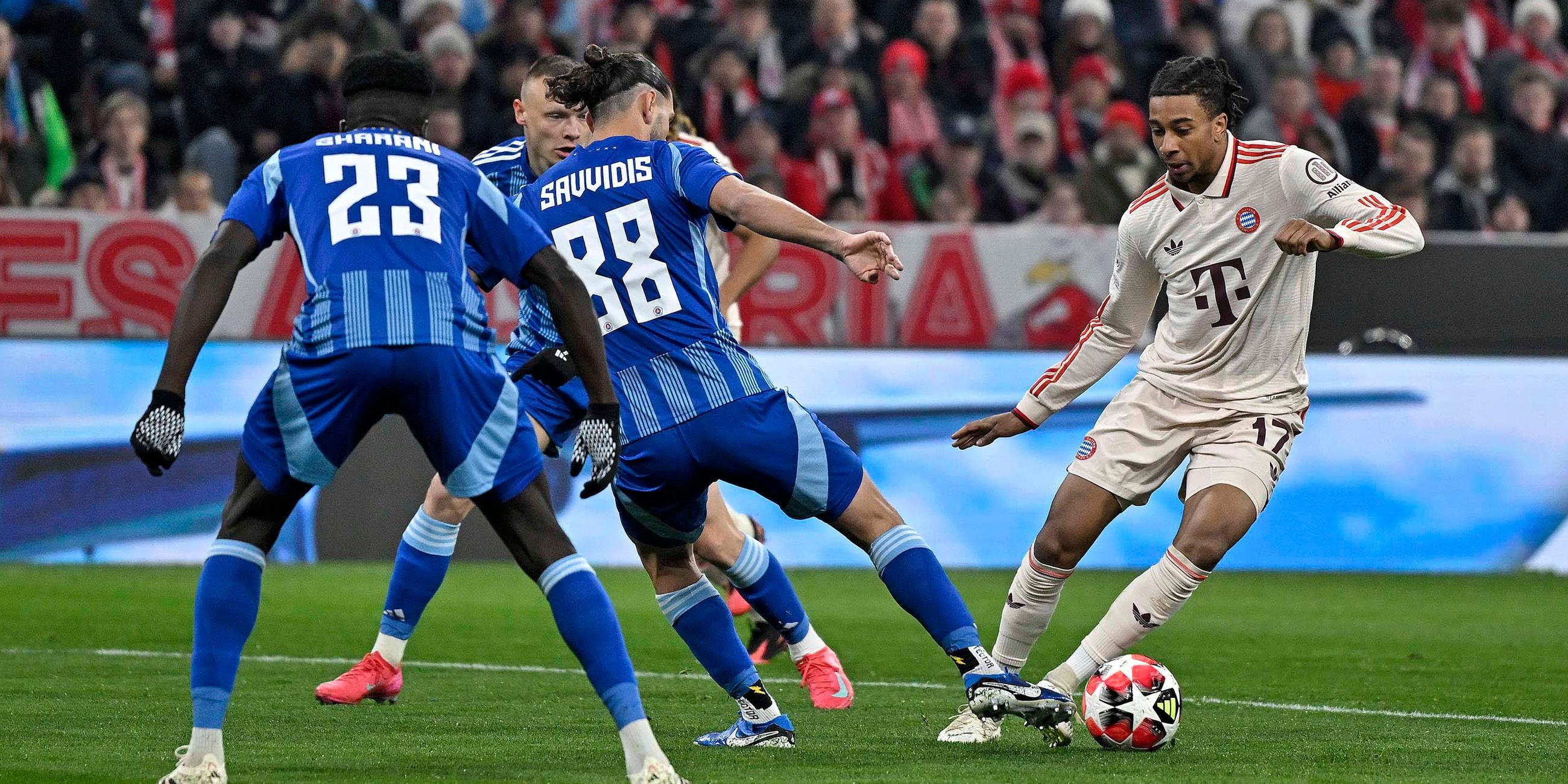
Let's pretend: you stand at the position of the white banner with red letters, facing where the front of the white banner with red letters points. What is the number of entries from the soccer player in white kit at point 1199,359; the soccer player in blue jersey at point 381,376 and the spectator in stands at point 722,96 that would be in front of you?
2

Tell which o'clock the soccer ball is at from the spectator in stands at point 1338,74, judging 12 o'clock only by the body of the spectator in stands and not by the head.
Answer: The soccer ball is roughly at 12 o'clock from the spectator in stands.

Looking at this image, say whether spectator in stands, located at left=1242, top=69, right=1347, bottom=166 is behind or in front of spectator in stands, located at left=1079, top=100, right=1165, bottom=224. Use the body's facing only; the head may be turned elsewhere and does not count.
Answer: behind

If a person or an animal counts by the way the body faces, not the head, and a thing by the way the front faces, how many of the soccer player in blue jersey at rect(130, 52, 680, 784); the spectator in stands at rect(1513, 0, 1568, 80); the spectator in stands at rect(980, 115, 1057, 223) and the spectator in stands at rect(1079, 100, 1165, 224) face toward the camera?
3

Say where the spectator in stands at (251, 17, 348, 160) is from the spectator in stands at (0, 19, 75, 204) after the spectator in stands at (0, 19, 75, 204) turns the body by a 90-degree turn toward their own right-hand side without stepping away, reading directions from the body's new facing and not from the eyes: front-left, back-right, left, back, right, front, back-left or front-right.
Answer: back

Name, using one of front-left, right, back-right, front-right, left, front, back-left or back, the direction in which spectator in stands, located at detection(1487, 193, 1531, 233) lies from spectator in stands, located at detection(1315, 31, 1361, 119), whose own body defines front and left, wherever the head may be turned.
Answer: front-left

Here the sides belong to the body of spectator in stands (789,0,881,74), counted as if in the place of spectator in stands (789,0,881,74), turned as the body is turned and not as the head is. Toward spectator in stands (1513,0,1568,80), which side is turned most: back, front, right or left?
left

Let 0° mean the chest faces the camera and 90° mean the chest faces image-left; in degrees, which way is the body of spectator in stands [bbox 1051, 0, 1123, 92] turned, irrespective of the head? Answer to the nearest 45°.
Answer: approximately 0°

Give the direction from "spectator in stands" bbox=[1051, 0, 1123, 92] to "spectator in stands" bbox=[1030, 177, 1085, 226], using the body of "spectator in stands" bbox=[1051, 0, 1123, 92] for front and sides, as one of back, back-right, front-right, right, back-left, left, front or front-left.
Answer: front

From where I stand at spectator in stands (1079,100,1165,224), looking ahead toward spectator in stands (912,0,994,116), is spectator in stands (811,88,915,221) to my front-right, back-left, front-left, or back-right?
front-left

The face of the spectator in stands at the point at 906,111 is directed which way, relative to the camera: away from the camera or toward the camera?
toward the camera

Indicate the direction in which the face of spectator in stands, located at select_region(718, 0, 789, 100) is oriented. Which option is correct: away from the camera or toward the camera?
toward the camera

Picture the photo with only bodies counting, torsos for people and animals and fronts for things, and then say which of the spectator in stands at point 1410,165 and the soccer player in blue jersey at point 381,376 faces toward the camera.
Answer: the spectator in stands

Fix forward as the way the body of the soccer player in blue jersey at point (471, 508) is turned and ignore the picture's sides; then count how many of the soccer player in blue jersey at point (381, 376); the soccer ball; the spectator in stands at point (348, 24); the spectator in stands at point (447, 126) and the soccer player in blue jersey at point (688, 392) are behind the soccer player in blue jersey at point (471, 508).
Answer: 2

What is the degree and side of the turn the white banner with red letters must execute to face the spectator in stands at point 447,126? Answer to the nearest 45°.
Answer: approximately 135° to its right

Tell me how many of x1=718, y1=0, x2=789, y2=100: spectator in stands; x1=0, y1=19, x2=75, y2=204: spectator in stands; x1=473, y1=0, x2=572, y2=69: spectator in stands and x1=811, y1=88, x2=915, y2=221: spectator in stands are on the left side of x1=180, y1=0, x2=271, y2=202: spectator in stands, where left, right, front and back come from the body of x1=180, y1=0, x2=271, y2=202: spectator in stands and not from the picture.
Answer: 3

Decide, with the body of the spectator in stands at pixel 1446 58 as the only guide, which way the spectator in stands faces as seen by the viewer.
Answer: toward the camera

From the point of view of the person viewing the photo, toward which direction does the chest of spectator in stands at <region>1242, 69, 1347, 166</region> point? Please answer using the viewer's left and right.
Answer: facing the viewer

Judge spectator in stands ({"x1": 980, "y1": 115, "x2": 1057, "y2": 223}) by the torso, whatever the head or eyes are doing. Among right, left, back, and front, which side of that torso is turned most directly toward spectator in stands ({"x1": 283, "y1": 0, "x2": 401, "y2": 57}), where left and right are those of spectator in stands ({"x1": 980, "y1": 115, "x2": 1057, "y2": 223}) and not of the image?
right

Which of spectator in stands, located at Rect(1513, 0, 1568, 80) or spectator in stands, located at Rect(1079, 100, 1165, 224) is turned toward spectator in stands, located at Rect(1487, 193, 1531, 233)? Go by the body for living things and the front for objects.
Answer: spectator in stands, located at Rect(1513, 0, 1568, 80)

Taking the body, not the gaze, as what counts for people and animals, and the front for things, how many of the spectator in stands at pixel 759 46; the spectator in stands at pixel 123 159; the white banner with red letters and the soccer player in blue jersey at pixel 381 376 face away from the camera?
1

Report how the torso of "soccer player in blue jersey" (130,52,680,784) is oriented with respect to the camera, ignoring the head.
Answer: away from the camera

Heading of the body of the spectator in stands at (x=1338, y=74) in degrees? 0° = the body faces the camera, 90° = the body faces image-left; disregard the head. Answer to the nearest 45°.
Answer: approximately 0°

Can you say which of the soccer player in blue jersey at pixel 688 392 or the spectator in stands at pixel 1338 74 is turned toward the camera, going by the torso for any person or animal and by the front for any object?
the spectator in stands
